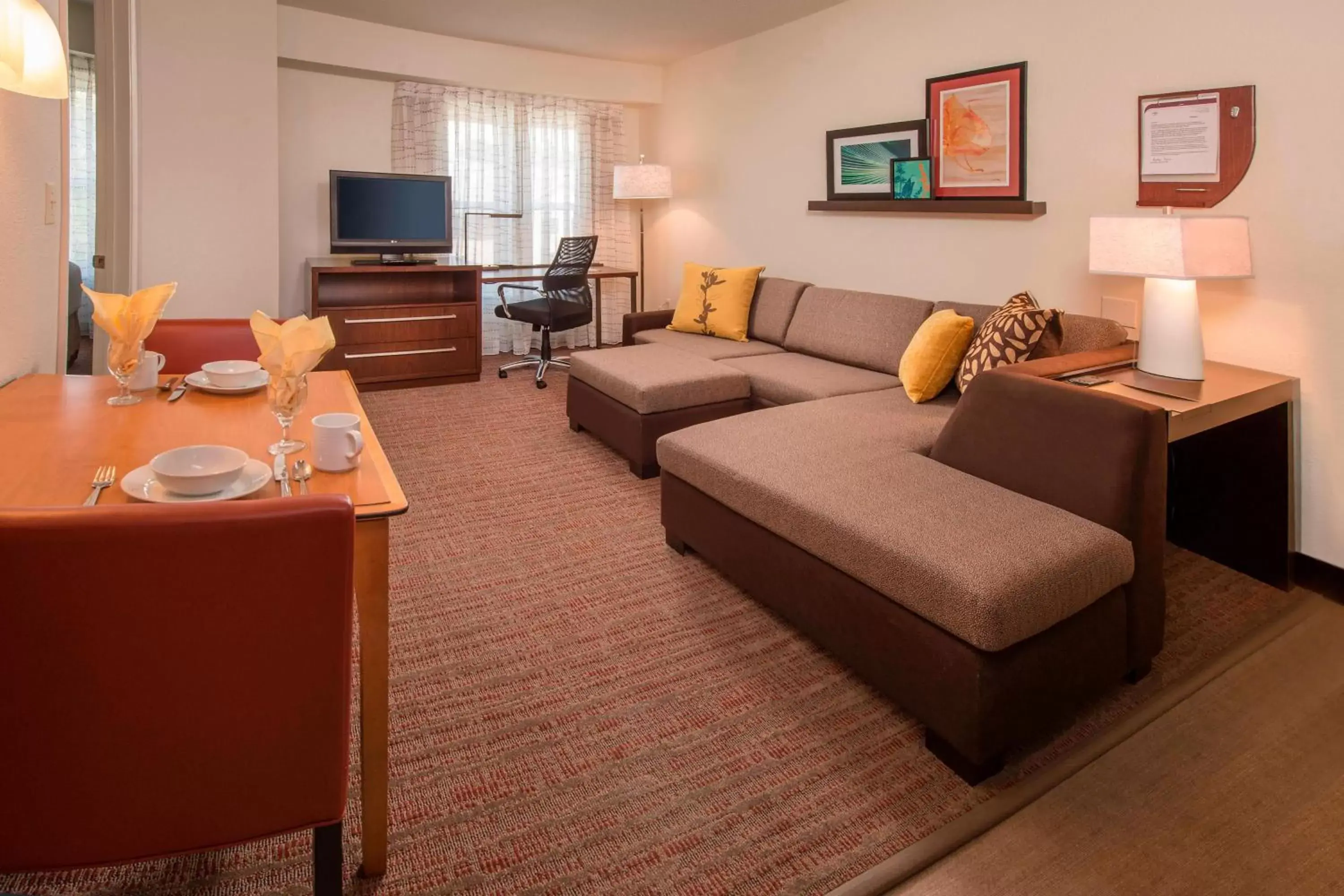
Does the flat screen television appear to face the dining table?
yes

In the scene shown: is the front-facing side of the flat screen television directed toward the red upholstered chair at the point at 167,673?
yes

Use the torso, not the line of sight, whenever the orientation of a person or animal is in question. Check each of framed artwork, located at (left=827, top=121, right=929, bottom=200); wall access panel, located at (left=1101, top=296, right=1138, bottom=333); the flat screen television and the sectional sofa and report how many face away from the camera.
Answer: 0

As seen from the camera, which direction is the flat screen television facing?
toward the camera

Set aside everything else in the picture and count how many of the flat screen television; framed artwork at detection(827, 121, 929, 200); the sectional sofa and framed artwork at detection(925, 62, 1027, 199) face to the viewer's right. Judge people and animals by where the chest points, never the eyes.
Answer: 0

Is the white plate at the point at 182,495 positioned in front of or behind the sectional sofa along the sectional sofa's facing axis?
in front

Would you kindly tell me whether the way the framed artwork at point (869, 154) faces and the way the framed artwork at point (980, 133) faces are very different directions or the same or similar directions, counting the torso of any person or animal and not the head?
same or similar directions

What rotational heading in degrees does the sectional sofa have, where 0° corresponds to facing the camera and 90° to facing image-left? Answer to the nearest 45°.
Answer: approximately 45°

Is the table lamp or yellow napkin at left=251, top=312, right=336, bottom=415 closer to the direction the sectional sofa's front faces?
the yellow napkin

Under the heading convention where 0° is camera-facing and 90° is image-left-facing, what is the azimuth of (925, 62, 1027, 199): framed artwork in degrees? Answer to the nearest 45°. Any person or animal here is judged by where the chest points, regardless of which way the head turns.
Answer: approximately 45°

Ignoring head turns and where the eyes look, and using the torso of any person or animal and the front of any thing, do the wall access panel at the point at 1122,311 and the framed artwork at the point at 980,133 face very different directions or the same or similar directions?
same or similar directions

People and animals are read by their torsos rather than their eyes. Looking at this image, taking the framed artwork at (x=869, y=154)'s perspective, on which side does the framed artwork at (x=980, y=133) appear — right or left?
on its left
